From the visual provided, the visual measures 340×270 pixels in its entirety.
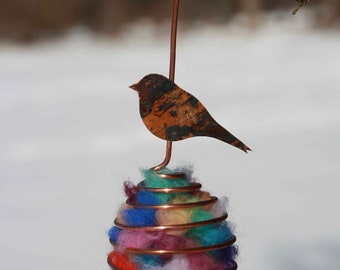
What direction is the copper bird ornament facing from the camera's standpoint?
to the viewer's left
